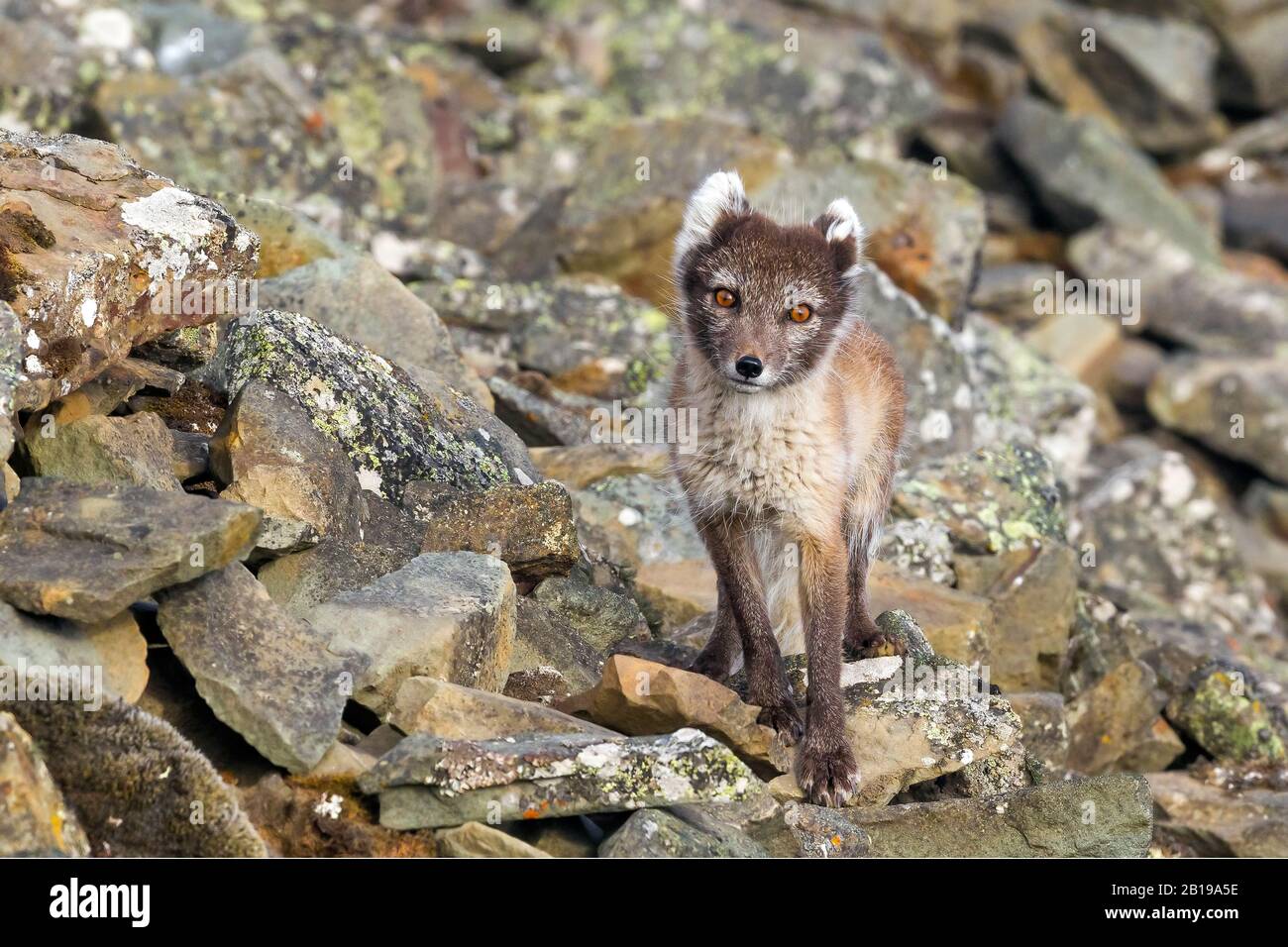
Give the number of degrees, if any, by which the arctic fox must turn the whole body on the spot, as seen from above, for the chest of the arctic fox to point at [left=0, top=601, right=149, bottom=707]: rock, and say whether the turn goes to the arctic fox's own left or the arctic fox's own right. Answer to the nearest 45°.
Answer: approximately 45° to the arctic fox's own right

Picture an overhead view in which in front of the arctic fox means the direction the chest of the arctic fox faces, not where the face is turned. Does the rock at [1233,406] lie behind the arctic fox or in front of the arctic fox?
behind

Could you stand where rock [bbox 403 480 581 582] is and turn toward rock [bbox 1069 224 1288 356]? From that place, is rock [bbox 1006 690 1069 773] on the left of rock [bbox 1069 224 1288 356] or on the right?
right

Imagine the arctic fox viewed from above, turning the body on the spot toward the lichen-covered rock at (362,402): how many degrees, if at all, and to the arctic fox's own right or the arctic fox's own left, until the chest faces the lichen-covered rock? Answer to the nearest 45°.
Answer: approximately 90° to the arctic fox's own right

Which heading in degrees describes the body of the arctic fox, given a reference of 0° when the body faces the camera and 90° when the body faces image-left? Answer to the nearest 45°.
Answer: approximately 0°

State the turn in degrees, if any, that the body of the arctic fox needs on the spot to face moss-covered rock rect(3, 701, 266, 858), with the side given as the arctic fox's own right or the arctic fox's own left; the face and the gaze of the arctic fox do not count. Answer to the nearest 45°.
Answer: approximately 45° to the arctic fox's own right

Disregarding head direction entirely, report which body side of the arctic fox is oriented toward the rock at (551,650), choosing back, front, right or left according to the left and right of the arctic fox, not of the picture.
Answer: right

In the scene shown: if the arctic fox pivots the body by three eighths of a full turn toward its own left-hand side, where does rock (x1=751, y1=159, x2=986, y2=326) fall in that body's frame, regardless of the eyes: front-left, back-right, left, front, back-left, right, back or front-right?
front-left

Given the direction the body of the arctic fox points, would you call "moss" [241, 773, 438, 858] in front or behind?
in front

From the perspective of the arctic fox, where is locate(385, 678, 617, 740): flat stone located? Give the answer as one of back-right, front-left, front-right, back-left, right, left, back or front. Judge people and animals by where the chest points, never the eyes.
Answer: front-right

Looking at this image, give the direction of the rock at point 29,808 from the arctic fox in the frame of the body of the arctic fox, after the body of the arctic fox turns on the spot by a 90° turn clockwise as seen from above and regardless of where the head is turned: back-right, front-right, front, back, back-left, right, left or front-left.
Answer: front-left

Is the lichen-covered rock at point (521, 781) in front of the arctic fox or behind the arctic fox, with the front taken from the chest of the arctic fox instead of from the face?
in front

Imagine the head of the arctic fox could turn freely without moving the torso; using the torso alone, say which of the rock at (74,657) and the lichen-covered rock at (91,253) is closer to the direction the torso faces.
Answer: the rock
